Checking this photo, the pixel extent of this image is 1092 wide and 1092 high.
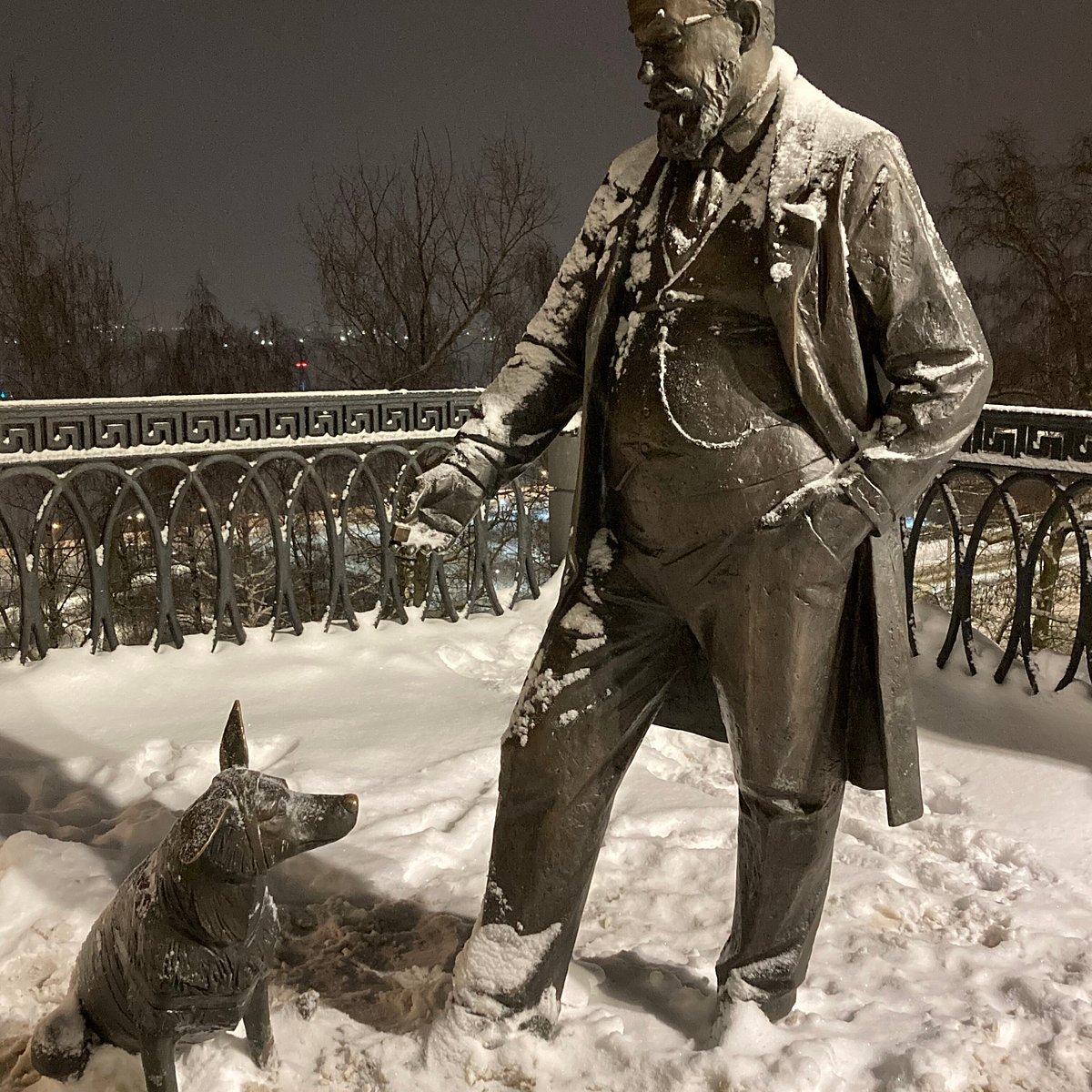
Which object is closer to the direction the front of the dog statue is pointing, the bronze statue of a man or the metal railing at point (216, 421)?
the bronze statue of a man

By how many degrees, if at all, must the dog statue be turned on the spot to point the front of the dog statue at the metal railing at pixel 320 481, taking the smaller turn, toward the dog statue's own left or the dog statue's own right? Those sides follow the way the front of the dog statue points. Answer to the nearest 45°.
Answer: approximately 135° to the dog statue's own left

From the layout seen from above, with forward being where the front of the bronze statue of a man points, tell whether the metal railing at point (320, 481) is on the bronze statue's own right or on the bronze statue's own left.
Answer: on the bronze statue's own right

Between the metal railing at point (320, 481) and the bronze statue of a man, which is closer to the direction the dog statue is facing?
the bronze statue of a man

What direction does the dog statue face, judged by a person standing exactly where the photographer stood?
facing the viewer and to the right of the viewer

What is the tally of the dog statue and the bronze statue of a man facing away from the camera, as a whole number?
0

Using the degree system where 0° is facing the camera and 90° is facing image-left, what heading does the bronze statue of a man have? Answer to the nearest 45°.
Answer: approximately 45°

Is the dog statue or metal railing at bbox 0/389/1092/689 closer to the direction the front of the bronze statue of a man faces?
the dog statue

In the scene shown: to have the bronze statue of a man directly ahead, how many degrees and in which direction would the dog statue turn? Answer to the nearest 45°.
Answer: approximately 45° to its left

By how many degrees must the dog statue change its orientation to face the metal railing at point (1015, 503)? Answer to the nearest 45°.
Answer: approximately 90° to its left

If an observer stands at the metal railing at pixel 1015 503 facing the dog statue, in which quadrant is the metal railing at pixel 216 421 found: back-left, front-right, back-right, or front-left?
front-right

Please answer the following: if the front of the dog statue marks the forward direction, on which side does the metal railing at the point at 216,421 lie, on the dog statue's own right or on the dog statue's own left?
on the dog statue's own left
